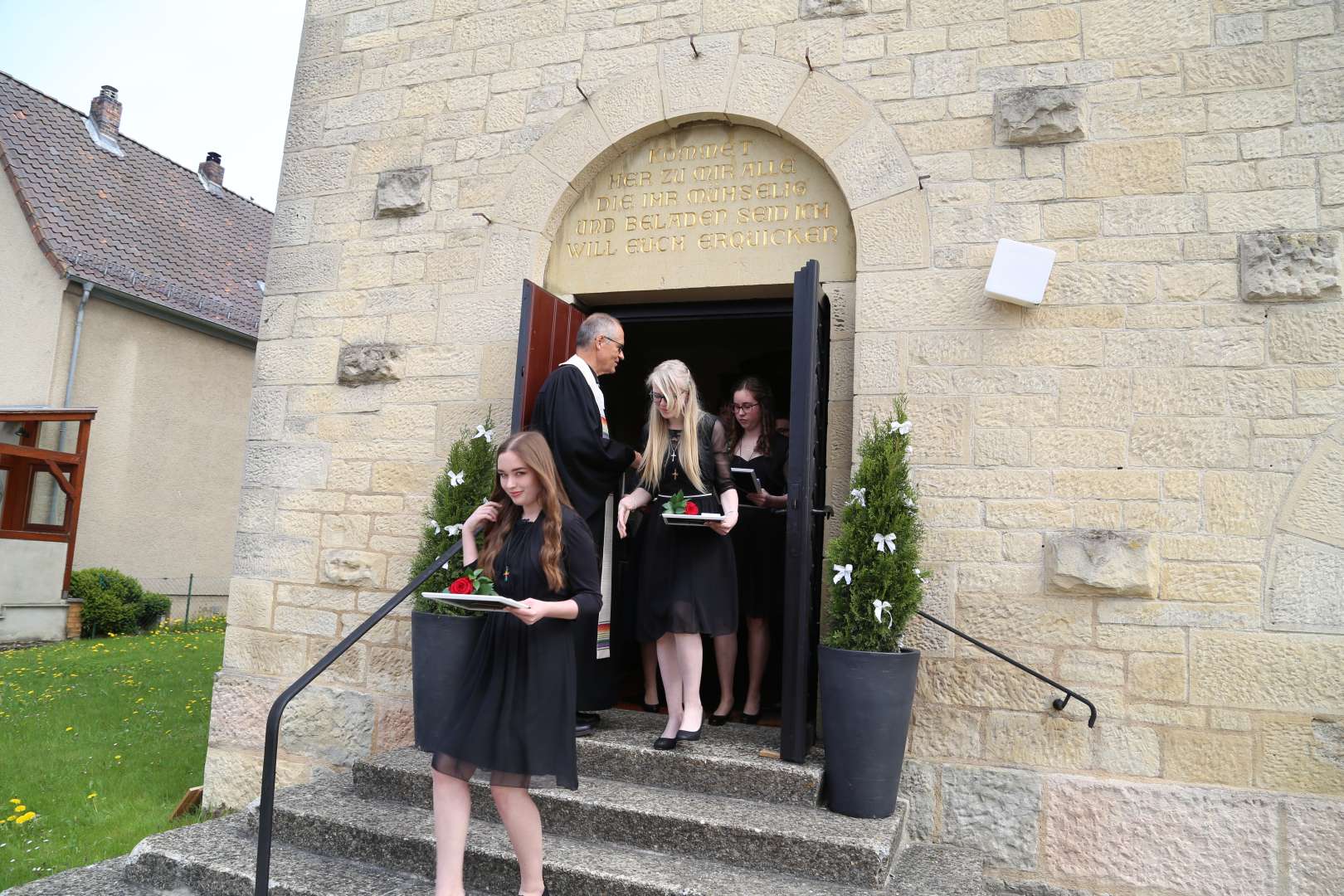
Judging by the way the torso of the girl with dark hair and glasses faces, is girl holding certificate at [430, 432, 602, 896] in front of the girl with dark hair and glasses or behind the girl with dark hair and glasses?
in front

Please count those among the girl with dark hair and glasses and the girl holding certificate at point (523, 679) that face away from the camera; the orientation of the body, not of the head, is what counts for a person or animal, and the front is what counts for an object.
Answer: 0

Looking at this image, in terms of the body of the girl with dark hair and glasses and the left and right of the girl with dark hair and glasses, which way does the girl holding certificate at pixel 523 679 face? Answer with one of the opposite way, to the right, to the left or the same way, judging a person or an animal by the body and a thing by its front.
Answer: the same way

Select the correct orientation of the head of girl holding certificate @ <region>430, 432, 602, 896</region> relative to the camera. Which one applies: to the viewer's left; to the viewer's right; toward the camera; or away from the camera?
toward the camera

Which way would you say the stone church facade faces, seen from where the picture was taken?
facing the viewer

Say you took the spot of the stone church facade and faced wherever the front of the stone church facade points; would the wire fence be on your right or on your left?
on your right

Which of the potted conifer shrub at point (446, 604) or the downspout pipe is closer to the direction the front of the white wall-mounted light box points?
the potted conifer shrub

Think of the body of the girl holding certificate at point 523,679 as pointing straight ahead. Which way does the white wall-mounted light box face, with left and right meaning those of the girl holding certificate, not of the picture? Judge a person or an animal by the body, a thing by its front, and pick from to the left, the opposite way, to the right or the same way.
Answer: the same way

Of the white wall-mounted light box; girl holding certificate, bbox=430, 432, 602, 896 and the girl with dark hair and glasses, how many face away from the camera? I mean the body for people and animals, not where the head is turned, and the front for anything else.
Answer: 0

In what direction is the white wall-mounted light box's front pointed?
toward the camera

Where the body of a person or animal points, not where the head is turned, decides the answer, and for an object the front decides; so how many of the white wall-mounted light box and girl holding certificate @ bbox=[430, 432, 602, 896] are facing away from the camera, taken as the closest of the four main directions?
0

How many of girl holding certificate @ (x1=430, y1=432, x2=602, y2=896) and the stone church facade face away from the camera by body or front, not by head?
0

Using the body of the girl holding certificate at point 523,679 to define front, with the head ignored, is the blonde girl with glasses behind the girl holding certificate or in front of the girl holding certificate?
behind
